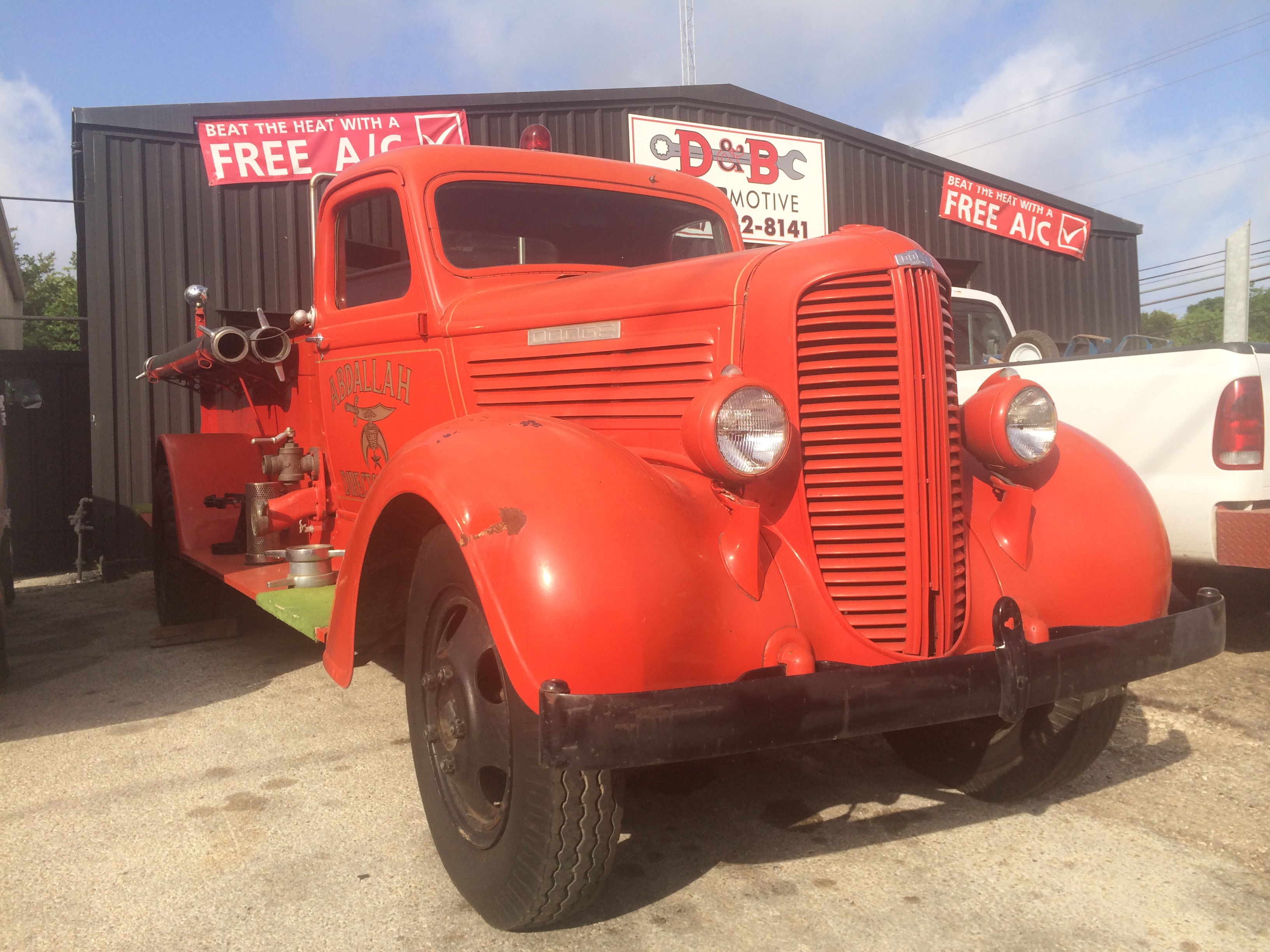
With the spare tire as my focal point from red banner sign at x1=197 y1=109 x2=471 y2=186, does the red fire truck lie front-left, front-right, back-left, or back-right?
front-right

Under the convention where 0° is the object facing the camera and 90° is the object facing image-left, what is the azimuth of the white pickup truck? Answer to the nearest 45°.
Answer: approximately 135°

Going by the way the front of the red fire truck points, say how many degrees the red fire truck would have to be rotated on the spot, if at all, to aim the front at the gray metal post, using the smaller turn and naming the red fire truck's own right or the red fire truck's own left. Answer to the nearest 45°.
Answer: approximately 90° to the red fire truck's own left

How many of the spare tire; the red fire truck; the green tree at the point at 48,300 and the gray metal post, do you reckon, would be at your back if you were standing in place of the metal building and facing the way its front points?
1

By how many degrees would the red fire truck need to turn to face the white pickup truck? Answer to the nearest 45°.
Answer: approximately 90° to its left

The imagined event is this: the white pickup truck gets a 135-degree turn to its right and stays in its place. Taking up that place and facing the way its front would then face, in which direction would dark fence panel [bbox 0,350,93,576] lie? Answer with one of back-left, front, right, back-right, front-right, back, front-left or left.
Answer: back

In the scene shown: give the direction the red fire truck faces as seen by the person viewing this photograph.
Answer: facing the viewer and to the right of the viewer

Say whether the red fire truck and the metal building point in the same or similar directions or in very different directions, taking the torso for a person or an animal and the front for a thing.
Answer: same or similar directions

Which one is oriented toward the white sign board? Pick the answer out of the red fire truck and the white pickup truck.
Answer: the white pickup truck

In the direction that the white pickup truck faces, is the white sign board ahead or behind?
ahead

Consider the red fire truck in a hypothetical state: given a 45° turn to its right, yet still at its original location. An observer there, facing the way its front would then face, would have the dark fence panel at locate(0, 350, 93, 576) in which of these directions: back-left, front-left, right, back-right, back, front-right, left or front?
back-right

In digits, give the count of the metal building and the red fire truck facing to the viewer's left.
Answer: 0

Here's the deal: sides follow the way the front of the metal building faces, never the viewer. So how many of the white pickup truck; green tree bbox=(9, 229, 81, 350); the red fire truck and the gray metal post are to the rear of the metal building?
1
